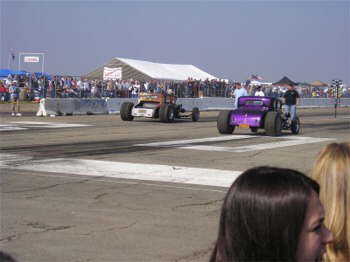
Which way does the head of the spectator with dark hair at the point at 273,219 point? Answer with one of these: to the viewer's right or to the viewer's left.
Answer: to the viewer's right

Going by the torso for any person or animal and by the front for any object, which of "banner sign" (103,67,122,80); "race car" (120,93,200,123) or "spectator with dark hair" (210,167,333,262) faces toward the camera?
the banner sign

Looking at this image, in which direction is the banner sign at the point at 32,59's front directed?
toward the camera

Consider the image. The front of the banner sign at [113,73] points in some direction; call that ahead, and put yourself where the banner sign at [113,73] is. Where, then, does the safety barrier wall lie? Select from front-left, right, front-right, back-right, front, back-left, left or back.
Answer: front

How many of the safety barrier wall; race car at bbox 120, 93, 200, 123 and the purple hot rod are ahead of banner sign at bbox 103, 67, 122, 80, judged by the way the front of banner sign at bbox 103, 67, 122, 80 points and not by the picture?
3

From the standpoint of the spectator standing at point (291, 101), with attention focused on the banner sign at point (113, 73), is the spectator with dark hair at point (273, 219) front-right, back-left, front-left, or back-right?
back-left
